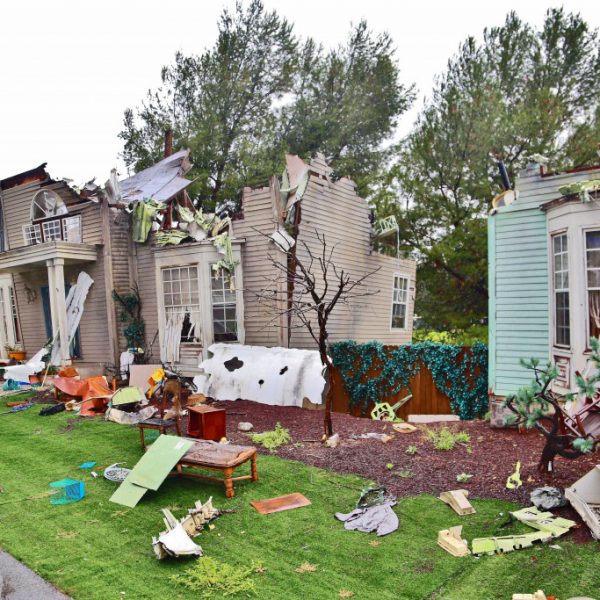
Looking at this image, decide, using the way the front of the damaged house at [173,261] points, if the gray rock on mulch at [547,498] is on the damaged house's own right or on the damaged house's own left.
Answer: on the damaged house's own left

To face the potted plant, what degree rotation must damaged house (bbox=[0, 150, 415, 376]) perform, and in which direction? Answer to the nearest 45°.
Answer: approximately 90° to its right

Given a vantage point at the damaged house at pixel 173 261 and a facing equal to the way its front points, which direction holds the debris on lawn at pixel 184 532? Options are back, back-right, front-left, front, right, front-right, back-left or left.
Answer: front-left

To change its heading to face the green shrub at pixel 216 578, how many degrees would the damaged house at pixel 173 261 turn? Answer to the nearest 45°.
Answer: approximately 45° to its left

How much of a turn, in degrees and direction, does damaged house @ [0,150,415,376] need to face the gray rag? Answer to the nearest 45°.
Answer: approximately 45° to its left

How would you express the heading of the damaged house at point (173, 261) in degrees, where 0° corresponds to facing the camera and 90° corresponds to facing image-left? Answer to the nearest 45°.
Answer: approximately 45°

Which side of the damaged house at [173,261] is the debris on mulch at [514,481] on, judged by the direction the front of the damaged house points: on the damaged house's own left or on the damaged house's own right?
on the damaged house's own left

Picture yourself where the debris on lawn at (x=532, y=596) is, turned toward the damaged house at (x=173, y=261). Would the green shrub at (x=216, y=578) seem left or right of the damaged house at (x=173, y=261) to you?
left

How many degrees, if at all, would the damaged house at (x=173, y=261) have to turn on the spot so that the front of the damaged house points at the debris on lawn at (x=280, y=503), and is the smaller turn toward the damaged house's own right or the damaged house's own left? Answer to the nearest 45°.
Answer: approximately 45° to the damaged house's own left
